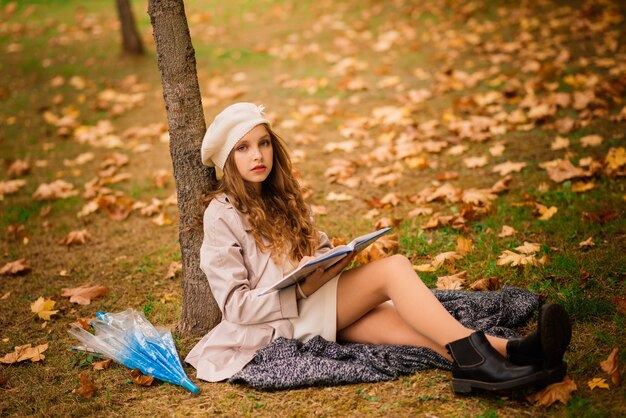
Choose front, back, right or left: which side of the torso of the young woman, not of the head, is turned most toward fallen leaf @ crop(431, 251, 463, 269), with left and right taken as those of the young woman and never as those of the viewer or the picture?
left

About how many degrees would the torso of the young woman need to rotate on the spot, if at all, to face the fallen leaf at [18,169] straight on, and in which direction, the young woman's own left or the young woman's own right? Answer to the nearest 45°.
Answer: approximately 180°

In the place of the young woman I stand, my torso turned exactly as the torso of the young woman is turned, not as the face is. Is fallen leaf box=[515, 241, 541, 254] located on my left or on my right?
on my left

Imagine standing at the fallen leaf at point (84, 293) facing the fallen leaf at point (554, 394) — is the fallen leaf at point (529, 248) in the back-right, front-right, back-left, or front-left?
front-left

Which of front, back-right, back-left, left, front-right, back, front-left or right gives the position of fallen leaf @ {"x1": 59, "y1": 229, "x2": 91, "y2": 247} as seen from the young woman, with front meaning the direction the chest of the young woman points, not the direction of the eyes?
back

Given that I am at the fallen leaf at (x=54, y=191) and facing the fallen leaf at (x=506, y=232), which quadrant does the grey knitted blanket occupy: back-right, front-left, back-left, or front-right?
front-right

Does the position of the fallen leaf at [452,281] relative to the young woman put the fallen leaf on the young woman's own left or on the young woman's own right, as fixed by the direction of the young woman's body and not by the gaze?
on the young woman's own left

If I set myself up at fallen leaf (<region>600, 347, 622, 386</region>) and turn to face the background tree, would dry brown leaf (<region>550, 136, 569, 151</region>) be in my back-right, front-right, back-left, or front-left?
front-right

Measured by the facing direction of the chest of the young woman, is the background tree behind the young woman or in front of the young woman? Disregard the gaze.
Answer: behind

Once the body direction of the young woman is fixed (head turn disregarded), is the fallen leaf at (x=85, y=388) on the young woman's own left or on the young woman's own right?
on the young woman's own right

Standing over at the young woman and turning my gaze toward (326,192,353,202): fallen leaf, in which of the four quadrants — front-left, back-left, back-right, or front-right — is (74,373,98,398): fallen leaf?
back-left

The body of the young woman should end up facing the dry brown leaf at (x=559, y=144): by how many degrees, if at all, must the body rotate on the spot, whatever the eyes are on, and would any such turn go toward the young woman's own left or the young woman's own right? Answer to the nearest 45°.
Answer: approximately 90° to the young woman's own left

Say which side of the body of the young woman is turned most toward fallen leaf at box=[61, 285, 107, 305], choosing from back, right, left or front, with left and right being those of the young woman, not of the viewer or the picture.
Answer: back

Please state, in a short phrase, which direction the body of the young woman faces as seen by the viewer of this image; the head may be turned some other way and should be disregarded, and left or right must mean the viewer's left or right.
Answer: facing the viewer and to the right of the viewer

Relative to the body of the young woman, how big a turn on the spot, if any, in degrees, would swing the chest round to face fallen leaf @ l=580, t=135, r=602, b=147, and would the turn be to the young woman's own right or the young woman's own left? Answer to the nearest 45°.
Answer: approximately 90° to the young woman's own left
